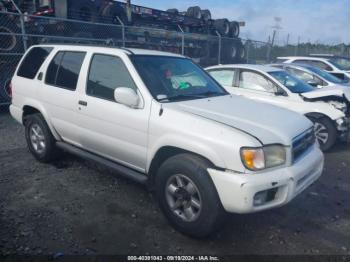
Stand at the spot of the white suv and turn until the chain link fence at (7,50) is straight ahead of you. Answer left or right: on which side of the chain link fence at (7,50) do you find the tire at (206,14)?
right

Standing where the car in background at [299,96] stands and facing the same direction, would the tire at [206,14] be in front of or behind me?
behind

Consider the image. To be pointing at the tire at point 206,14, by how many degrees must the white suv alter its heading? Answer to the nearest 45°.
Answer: approximately 135° to its left

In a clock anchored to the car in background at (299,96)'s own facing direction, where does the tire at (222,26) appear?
The tire is roughly at 7 o'clock from the car in background.

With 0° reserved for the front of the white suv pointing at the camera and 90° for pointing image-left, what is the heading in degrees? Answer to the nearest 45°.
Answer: approximately 315°

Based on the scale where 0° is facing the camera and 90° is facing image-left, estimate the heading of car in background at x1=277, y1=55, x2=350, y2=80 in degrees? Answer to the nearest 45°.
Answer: approximately 315°

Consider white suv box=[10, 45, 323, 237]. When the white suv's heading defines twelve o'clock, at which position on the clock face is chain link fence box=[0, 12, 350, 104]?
The chain link fence is roughly at 7 o'clock from the white suv.
